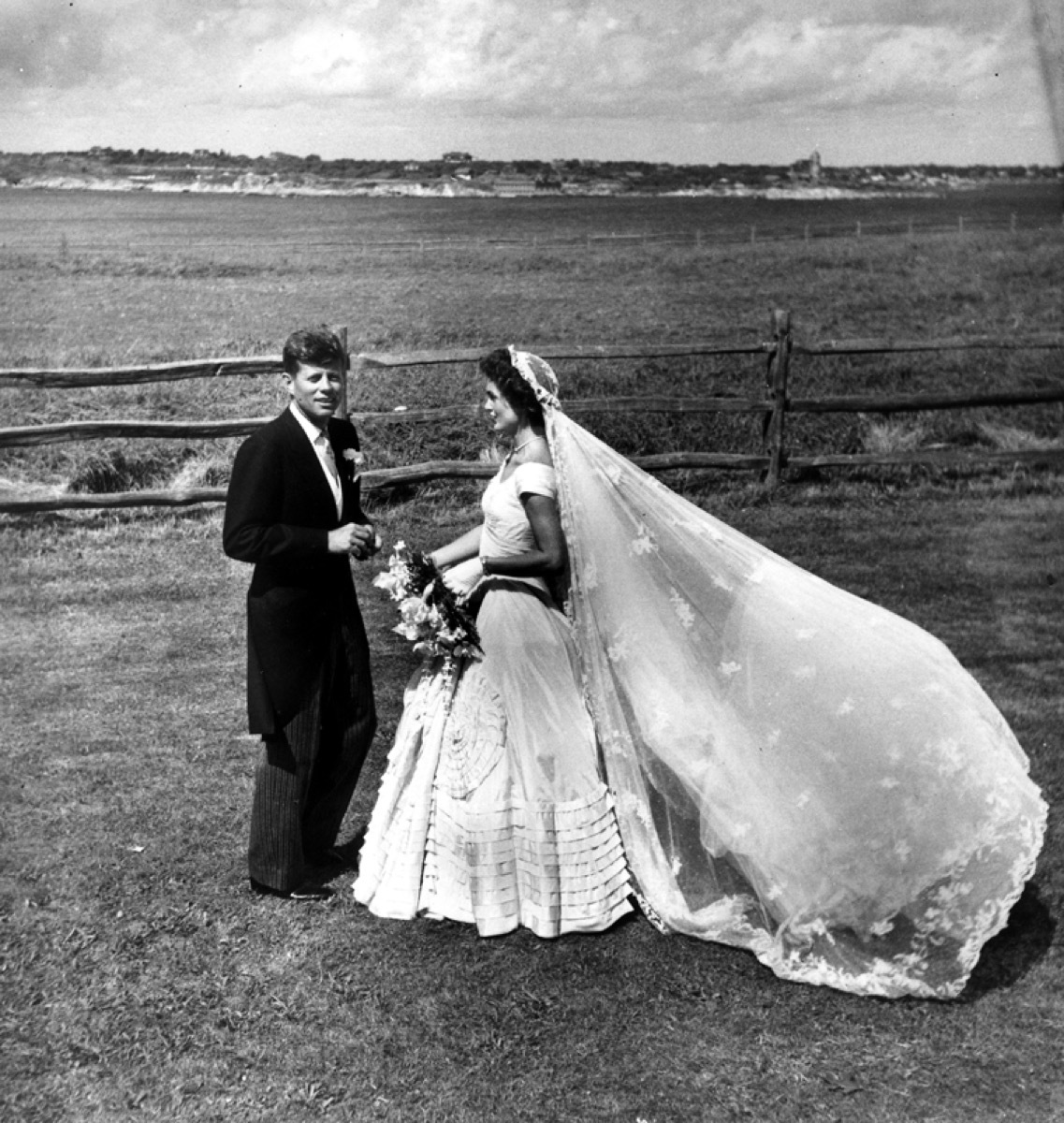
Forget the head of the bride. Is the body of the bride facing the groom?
yes

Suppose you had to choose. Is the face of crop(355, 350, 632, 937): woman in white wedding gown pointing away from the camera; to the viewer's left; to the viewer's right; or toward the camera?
to the viewer's left

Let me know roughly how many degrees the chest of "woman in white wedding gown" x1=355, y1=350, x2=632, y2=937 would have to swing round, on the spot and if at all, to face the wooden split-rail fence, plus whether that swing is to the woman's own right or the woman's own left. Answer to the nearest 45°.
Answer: approximately 90° to the woman's own right

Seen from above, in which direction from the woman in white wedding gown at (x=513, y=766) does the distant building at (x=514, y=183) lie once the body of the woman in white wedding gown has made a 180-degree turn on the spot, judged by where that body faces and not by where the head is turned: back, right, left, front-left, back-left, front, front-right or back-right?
left

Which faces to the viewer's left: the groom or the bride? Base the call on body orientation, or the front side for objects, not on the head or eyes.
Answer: the bride

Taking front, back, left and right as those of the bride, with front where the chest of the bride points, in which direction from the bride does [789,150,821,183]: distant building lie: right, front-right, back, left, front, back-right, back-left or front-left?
right

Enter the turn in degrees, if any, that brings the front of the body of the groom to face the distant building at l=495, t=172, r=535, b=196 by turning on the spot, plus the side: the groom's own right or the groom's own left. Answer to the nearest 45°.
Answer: approximately 135° to the groom's own left

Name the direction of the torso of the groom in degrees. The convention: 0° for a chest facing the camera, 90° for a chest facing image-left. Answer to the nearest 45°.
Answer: approximately 315°

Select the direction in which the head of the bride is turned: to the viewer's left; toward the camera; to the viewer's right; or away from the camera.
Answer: to the viewer's left

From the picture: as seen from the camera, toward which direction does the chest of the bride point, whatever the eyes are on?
to the viewer's left

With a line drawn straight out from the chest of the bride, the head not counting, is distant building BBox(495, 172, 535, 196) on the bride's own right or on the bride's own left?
on the bride's own right
